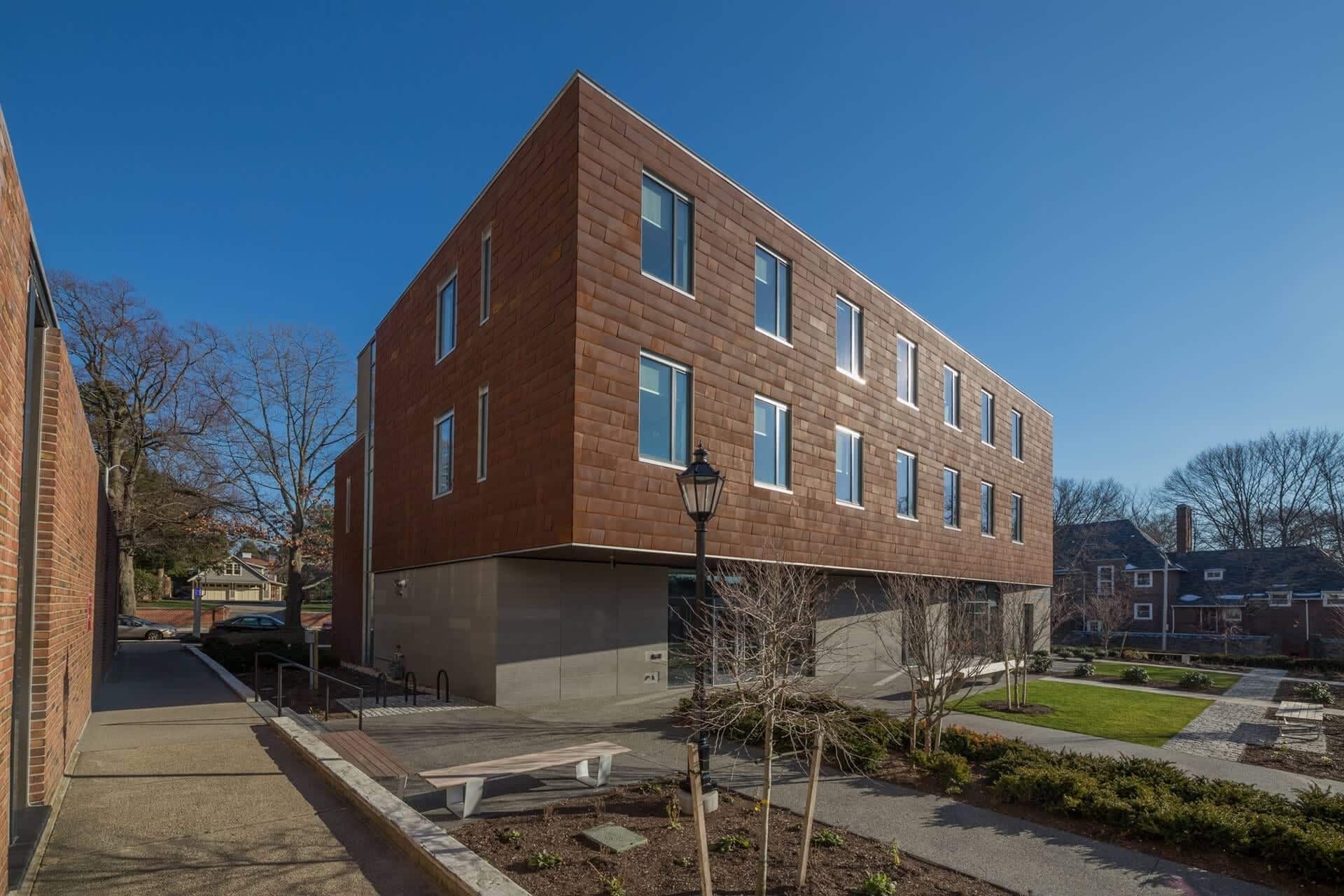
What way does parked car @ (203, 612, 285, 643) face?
to the viewer's left

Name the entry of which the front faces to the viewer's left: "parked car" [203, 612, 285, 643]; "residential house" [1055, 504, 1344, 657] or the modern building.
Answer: the parked car

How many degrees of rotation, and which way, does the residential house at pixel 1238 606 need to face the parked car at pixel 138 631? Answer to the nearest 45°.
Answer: approximately 45° to its right

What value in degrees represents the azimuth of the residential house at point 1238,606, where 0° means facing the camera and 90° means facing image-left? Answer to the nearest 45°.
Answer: approximately 0°

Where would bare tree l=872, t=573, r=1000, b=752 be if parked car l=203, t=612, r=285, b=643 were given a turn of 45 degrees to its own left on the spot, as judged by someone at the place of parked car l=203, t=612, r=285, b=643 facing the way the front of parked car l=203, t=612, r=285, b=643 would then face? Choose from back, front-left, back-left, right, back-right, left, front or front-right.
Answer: front-left

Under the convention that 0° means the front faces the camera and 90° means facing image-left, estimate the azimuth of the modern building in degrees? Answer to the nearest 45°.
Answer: approximately 315°

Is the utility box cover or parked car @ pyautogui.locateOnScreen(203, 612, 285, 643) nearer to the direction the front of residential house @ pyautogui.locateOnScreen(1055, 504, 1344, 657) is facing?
the utility box cover

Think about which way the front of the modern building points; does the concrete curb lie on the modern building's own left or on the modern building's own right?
on the modern building's own right

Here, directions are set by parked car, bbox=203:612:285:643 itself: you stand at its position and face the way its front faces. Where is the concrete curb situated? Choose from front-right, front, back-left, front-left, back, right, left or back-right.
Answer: left

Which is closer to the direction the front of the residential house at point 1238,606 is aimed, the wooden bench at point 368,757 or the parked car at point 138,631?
the wooden bench

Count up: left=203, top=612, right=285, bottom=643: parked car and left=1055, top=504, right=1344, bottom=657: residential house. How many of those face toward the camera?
1

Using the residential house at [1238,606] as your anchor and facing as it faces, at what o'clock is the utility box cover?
The utility box cover is roughly at 12 o'clock from the residential house.
